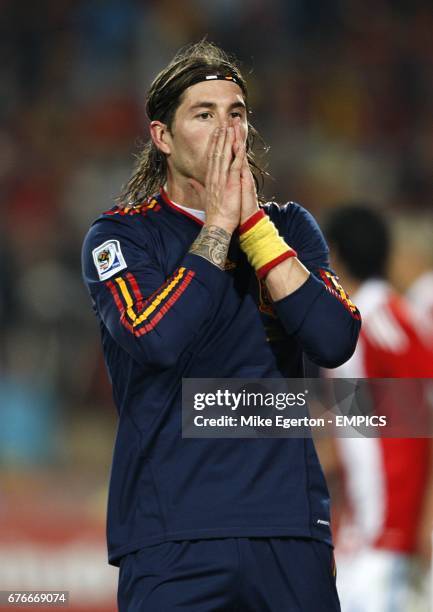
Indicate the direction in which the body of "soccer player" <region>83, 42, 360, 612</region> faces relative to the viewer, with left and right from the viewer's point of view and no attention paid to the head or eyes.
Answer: facing the viewer and to the right of the viewer

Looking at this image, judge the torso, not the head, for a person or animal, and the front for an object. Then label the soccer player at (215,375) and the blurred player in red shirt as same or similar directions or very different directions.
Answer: very different directions

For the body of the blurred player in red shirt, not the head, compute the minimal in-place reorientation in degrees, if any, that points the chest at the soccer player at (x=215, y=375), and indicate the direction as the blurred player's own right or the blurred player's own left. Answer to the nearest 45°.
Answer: approximately 135° to the blurred player's own left

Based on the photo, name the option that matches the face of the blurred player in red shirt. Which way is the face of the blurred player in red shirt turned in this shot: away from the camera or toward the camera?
away from the camera

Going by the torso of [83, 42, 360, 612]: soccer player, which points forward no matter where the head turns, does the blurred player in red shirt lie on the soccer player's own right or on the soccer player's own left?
on the soccer player's own left
